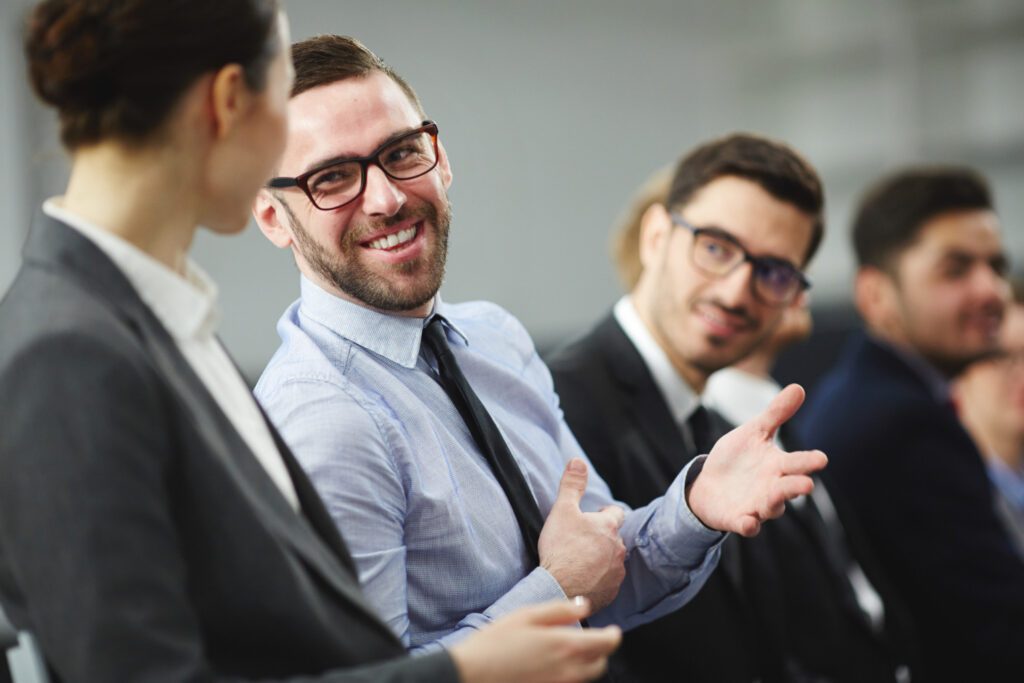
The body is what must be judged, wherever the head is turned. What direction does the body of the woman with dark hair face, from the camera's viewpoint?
to the viewer's right

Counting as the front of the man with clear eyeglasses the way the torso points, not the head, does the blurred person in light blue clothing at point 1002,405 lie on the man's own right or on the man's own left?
on the man's own left

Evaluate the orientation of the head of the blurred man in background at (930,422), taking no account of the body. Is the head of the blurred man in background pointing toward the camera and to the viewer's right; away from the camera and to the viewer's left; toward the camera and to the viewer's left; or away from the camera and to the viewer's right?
toward the camera and to the viewer's right

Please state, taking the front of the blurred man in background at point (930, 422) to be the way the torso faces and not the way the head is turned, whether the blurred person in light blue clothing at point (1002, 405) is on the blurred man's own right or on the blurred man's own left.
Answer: on the blurred man's own left

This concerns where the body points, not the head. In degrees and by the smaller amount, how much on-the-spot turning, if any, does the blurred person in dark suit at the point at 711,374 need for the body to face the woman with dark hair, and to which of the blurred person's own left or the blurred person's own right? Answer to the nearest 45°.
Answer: approximately 45° to the blurred person's own right

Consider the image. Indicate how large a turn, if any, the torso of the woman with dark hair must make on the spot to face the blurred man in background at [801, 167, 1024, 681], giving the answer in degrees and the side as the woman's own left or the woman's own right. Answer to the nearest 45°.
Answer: approximately 45° to the woman's own left

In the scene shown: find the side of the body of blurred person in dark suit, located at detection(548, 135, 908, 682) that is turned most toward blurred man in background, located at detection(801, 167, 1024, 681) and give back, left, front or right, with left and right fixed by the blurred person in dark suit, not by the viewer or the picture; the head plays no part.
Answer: left

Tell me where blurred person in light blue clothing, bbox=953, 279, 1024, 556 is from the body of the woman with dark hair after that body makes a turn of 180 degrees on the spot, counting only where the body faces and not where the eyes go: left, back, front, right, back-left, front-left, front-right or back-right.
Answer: back-right
